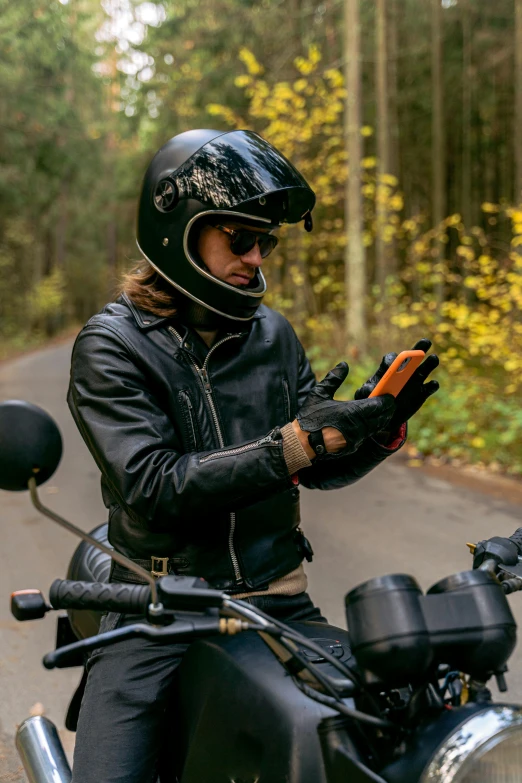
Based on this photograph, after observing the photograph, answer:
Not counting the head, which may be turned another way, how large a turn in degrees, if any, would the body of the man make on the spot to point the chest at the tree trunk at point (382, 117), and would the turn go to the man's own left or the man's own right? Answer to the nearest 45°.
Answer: approximately 135° to the man's own left

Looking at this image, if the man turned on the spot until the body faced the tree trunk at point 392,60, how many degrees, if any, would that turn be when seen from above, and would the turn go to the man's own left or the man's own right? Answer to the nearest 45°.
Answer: approximately 135° to the man's own left

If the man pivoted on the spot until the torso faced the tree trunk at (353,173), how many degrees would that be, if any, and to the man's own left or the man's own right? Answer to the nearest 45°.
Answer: approximately 135° to the man's own left

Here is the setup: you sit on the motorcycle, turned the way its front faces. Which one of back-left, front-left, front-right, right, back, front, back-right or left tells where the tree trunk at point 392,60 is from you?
back-left

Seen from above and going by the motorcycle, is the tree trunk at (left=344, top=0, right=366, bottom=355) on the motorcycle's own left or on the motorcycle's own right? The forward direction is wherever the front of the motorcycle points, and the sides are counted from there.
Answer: on the motorcycle's own left

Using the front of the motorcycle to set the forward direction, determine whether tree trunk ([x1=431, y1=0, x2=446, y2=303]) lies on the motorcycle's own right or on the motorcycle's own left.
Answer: on the motorcycle's own left

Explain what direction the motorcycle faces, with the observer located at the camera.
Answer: facing the viewer and to the right of the viewer

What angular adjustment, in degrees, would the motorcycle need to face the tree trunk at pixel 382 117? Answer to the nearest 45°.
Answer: approximately 135° to its left

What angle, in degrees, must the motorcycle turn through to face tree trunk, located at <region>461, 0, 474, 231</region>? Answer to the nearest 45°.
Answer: approximately 135° to its left
